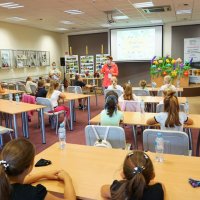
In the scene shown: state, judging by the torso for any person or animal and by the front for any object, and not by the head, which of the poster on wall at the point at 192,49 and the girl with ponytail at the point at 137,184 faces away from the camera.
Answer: the girl with ponytail

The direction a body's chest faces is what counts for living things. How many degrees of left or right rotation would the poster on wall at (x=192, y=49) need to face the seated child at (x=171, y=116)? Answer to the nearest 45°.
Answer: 0° — it already faces them

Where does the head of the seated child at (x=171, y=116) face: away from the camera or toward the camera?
away from the camera

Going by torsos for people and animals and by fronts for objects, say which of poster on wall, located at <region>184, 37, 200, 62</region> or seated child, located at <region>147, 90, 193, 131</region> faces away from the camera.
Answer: the seated child

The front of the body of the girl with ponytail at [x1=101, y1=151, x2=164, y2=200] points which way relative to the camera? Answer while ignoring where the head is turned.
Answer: away from the camera

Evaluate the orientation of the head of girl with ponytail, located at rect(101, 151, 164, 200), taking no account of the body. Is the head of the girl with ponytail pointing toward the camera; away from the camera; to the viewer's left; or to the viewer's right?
away from the camera

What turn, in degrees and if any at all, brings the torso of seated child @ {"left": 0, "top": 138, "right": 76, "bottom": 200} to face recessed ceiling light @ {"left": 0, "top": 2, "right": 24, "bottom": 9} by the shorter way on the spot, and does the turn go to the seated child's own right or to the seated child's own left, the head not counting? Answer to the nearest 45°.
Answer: approximately 45° to the seated child's own left
